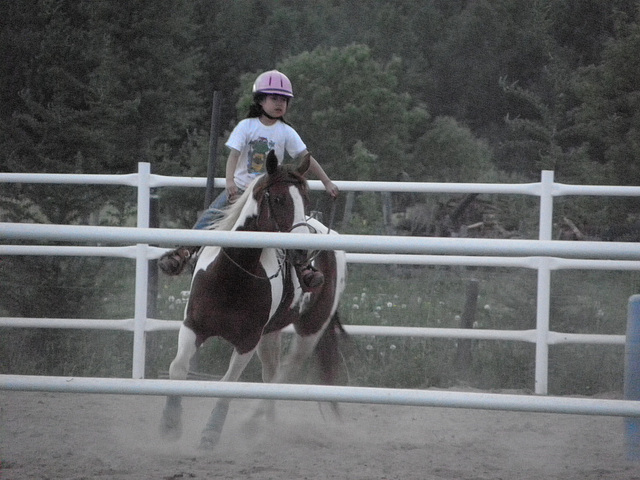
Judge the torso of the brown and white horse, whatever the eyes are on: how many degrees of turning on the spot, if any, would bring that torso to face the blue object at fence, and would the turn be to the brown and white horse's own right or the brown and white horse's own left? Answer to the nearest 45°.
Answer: approximately 135° to the brown and white horse's own left

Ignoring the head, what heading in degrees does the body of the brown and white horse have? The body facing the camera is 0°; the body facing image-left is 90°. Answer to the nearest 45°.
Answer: approximately 45°
